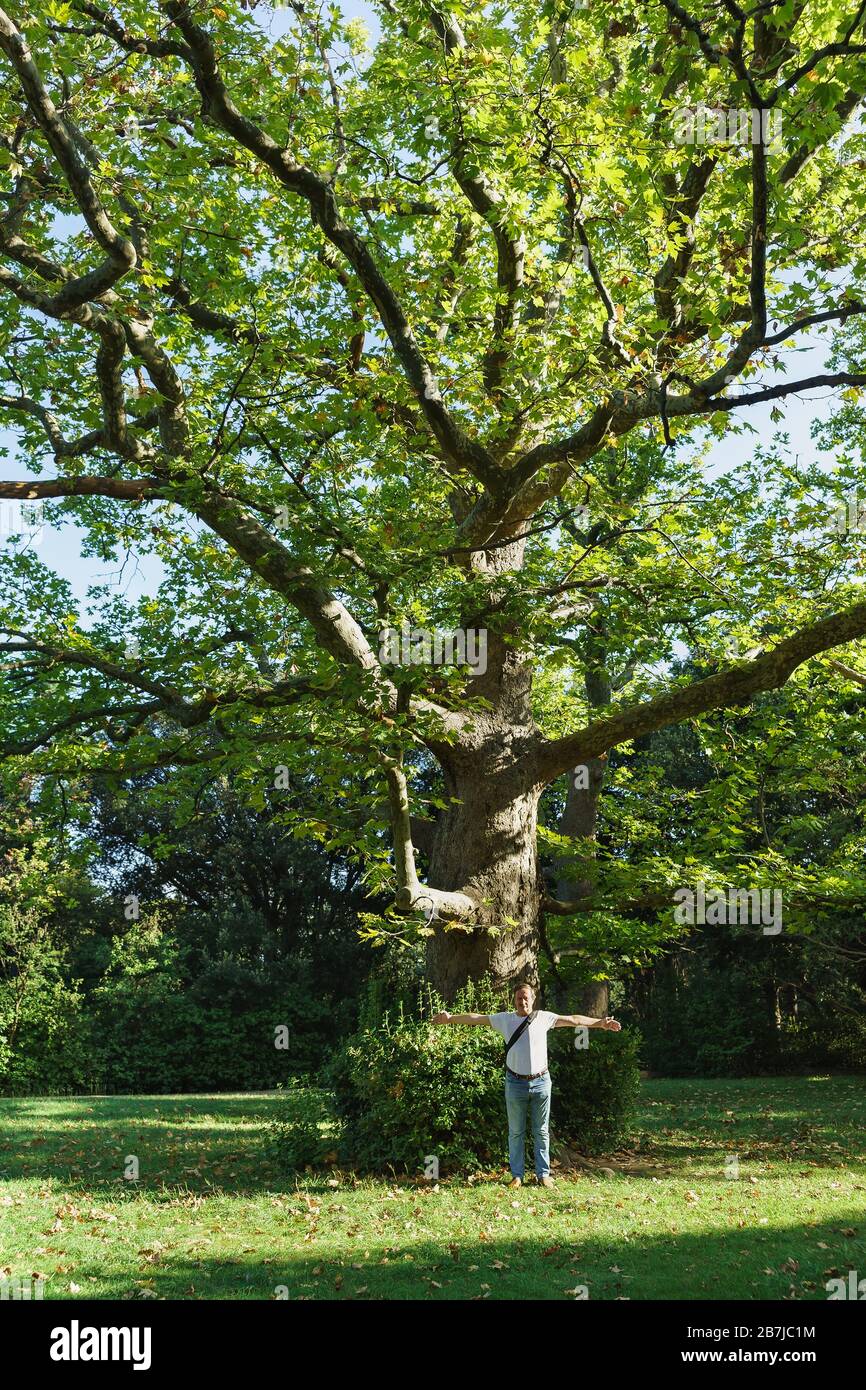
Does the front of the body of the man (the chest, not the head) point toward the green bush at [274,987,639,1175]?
no

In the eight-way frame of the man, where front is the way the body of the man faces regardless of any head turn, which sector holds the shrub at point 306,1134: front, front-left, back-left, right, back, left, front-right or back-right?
back-right

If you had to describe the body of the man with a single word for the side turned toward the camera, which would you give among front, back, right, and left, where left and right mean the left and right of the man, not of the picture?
front

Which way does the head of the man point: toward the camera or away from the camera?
toward the camera
